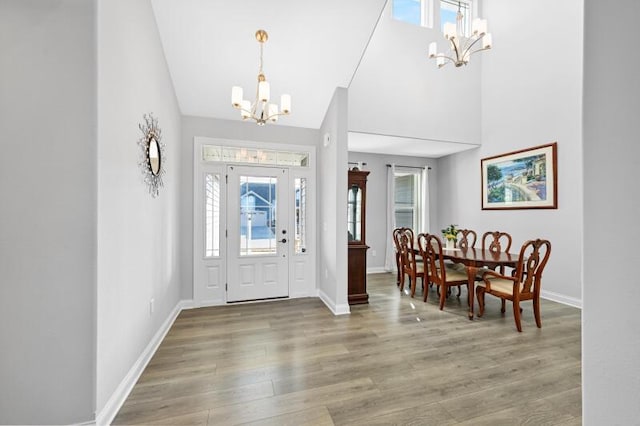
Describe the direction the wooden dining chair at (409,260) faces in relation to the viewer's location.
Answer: facing away from the viewer and to the right of the viewer

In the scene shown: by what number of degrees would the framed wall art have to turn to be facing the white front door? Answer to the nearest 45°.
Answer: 0° — it already faces it

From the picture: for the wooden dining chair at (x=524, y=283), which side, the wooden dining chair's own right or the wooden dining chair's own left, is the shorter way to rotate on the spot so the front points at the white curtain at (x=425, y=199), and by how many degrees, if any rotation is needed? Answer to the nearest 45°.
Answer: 0° — it already faces it

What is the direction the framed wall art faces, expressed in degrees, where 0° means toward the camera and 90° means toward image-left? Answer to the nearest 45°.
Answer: approximately 45°

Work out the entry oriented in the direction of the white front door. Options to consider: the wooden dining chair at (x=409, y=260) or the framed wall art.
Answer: the framed wall art

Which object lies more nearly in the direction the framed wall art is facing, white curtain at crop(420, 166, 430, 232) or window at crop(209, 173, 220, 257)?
the window

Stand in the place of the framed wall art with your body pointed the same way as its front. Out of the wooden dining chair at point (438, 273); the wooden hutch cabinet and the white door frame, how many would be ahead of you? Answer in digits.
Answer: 3

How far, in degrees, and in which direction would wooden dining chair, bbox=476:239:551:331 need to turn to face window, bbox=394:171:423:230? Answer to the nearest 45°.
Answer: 0° — it already faces it

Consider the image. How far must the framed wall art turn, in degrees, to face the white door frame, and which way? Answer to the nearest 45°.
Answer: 0° — it already faces it

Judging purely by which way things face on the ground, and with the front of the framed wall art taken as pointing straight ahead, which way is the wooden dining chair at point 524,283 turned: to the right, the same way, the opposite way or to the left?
to the right

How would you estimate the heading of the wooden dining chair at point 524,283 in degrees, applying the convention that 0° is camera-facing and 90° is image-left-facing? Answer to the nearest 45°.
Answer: approximately 135°
